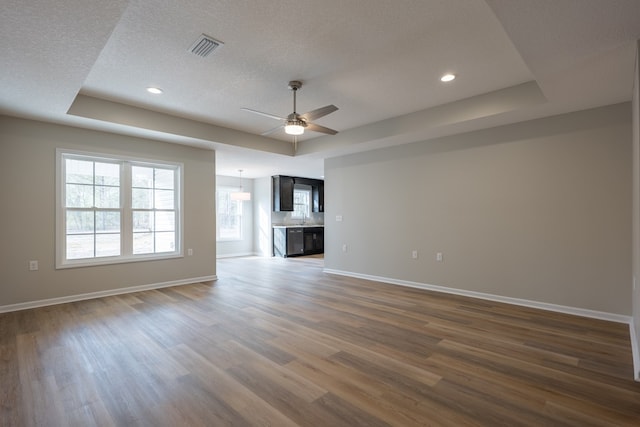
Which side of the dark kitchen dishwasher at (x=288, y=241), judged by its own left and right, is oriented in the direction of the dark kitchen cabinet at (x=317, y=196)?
left

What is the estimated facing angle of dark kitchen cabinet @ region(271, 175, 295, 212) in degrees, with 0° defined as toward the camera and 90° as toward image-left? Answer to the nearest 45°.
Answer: approximately 315°

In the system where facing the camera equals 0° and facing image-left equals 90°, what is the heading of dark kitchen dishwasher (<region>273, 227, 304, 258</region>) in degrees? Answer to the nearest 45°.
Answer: approximately 315°

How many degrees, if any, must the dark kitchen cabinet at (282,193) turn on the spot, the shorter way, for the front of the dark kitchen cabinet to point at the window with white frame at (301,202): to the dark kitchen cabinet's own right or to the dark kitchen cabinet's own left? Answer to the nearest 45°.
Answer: approximately 90° to the dark kitchen cabinet's own left

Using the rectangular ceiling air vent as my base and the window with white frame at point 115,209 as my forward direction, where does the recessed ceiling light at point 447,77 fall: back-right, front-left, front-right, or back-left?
back-right

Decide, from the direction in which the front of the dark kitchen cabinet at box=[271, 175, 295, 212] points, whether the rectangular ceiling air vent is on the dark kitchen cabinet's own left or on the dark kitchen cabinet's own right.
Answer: on the dark kitchen cabinet's own right
